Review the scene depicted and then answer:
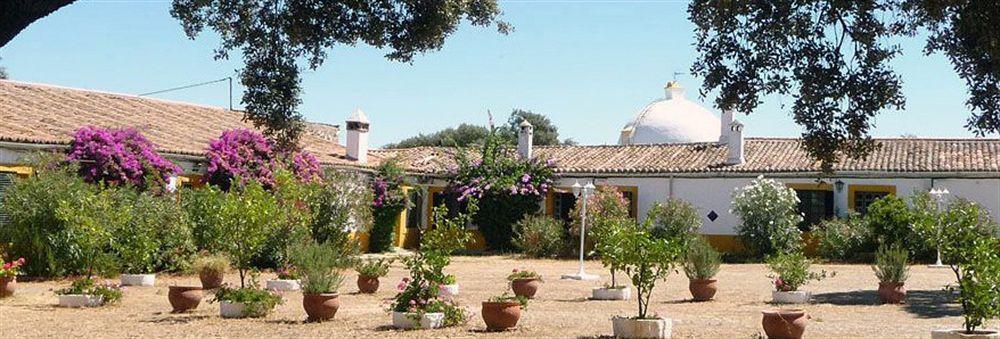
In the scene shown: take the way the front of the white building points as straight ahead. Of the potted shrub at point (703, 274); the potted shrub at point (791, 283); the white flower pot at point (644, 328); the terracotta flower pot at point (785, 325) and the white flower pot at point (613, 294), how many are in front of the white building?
5

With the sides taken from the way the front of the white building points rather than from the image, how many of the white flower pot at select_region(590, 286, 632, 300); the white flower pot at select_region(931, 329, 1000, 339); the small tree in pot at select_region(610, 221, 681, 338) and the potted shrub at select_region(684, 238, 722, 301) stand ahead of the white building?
4

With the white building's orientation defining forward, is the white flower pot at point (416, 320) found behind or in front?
in front

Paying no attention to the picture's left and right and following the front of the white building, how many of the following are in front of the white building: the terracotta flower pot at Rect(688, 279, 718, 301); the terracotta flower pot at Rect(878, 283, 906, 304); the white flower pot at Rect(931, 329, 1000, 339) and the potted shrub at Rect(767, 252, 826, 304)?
4

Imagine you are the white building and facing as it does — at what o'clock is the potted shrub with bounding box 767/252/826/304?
The potted shrub is roughly at 12 o'clock from the white building.

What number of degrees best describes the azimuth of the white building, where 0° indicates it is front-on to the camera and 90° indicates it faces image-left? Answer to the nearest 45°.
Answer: approximately 0°

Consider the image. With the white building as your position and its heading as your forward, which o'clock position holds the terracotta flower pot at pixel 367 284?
The terracotta flower pot is roughly at 1 o'clock from the white building.

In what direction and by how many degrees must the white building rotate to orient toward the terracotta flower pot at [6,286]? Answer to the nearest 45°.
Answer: approximately 45° to its right

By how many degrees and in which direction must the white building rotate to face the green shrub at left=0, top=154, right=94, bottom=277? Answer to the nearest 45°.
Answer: approximately 45° to its right

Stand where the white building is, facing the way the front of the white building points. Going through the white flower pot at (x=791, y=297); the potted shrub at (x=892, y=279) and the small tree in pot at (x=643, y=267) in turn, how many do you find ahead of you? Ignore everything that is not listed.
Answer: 3

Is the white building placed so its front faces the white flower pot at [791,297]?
yes

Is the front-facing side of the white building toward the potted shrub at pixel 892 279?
yes

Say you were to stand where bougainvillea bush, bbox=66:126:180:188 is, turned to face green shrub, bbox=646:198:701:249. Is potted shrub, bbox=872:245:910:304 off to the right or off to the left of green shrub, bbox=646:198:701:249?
right

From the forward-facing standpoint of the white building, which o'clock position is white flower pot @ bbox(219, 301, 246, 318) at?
The white flower pot is roughly at 1 o'clock from the white building.

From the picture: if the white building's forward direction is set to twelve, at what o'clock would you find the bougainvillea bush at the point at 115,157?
The bougainvillea bush is roughly at 2 o'clock from the white building.

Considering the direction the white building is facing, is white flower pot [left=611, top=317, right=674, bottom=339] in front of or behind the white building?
in front
